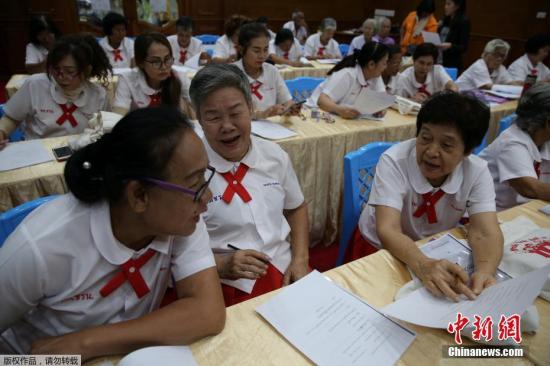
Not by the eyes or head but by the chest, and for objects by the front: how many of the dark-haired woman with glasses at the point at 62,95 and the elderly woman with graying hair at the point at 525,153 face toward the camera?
1

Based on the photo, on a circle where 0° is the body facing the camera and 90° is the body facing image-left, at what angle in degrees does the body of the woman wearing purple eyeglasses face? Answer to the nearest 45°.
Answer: approximately 315°

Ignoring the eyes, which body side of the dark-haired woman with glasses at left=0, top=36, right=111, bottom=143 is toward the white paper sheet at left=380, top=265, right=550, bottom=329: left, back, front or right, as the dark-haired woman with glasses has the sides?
front

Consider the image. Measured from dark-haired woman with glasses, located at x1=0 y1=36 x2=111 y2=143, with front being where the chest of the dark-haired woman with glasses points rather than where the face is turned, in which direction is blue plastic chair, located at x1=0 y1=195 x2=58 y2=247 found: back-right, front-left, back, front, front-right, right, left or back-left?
front

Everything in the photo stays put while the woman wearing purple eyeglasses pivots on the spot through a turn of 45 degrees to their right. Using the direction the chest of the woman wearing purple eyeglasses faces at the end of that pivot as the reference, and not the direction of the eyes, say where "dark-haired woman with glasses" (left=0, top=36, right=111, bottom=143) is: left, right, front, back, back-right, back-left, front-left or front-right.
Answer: back

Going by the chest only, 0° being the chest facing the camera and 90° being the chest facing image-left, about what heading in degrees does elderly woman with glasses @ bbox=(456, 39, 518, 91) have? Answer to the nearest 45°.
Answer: approximately 315°

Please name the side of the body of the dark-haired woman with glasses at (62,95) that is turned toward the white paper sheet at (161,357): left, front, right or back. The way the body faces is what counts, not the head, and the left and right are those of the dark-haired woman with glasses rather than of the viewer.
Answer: front

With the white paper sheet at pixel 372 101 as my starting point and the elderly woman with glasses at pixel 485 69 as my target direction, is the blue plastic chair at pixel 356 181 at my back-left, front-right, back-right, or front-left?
back-right

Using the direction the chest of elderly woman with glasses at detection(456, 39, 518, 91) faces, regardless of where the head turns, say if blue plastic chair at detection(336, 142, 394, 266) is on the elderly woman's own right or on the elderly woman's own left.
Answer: on the elderly woman's own right

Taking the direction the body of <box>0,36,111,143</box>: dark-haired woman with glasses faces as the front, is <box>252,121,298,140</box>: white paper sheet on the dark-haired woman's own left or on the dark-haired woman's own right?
on the dark-haired woman's own left

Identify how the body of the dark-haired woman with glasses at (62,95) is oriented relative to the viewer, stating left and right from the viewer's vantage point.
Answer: facing the viewer

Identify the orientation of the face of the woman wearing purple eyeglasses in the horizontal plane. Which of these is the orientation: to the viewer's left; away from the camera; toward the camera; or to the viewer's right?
to the viewer's right

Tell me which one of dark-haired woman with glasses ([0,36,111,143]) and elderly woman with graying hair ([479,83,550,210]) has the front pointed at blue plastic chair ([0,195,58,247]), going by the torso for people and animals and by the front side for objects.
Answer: dark-haired woman with glasses ([0,36,111,143])
